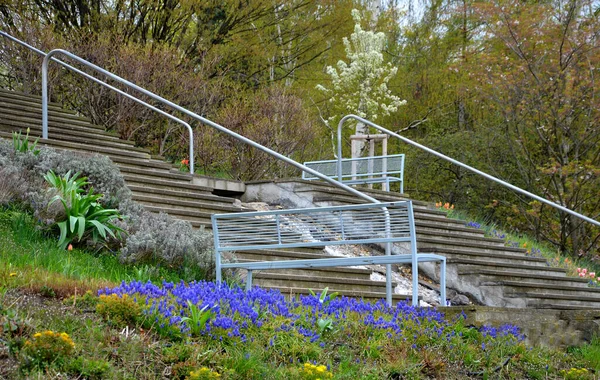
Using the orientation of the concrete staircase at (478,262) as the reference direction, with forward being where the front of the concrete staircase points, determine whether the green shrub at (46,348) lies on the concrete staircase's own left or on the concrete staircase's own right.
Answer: on the concrete staircase's own right

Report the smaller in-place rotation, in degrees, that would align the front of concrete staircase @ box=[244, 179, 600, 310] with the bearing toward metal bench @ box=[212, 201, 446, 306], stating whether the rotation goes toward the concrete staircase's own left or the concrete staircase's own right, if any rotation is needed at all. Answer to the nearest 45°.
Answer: approximately 45° to the concrete staircase's own right

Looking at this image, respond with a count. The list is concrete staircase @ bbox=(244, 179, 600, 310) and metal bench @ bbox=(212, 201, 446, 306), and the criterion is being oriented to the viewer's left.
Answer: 0

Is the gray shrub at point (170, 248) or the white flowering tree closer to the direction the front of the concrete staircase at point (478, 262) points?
the gray shrub

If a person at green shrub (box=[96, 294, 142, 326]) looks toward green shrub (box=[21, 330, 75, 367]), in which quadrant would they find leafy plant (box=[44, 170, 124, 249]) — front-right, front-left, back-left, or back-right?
back-right

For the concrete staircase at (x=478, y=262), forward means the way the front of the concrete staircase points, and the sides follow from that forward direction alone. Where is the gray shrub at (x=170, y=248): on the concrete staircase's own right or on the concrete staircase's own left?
on the concrete staircase's own right

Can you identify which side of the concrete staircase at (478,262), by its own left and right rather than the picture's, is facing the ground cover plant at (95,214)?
right

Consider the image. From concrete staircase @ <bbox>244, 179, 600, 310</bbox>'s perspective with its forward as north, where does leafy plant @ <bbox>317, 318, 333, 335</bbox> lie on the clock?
The leafy plant is roughly at 2 o'clock from the concrete staircase.

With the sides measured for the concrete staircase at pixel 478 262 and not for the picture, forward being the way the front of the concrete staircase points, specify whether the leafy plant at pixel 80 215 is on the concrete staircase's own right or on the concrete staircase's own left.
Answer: on the concrete staircase's own right
